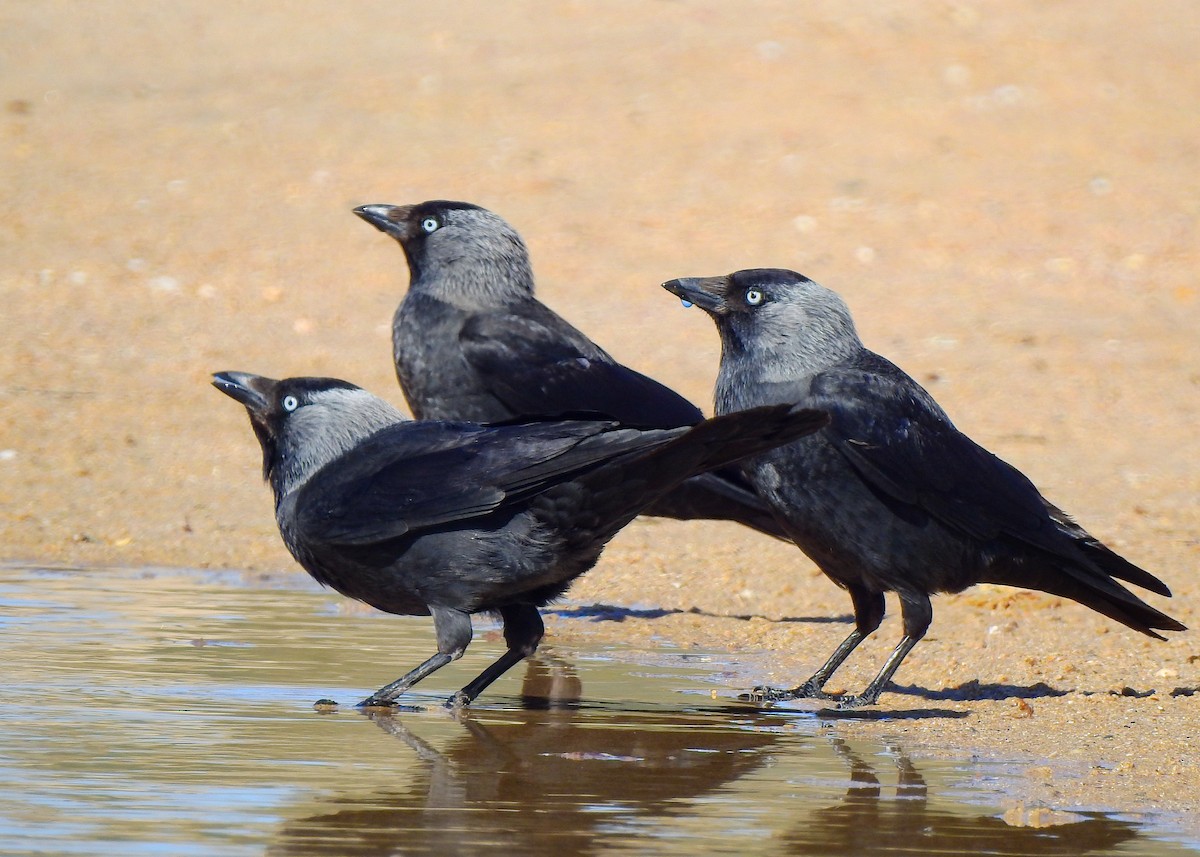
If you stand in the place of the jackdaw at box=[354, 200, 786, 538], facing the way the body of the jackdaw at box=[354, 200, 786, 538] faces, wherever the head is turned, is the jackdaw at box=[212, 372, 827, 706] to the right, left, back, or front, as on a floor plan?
left

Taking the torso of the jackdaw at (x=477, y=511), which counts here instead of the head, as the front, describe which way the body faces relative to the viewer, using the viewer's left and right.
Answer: facing to the left of the viewer

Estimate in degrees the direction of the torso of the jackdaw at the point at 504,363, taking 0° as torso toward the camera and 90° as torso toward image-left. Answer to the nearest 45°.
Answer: approximately 90°

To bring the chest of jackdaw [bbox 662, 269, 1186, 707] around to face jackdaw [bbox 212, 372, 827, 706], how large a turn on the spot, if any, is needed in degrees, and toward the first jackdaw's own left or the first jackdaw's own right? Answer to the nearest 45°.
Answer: approximately 45° to the first jackdaw's own left

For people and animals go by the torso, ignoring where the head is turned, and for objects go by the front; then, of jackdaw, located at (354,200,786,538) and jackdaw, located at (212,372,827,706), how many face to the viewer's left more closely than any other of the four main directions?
2

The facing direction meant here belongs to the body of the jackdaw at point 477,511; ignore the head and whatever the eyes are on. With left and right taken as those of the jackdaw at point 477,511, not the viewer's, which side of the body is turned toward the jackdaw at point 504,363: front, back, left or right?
right

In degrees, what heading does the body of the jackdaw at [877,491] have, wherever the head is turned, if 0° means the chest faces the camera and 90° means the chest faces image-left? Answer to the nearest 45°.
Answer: approximately 90°

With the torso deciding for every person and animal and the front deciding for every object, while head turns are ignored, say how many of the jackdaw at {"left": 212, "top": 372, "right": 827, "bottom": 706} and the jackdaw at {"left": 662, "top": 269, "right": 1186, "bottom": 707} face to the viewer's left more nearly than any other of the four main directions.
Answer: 2
